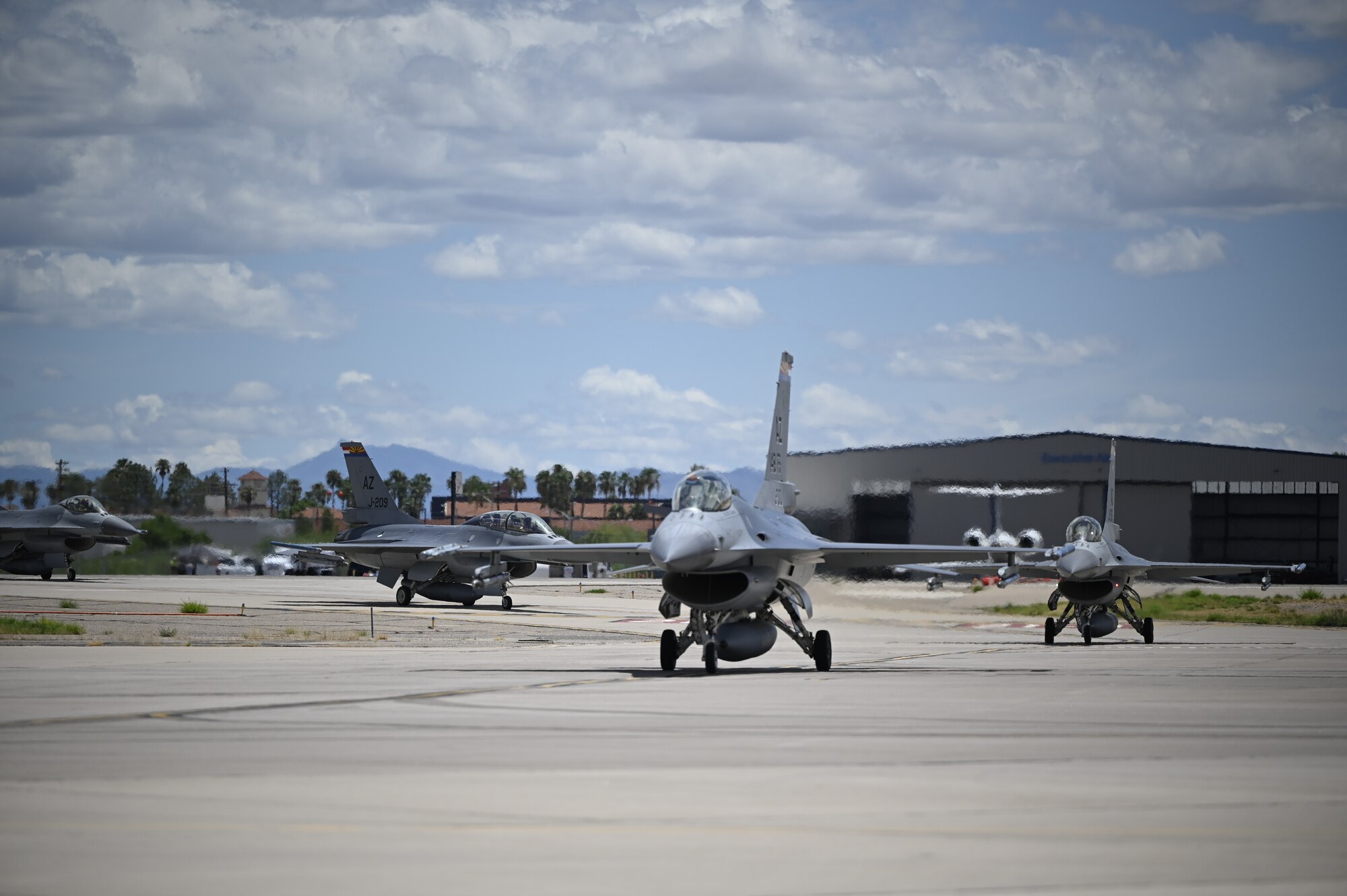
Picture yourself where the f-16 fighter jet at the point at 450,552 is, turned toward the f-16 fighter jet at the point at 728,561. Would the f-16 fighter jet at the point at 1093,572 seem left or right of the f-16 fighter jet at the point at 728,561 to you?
left

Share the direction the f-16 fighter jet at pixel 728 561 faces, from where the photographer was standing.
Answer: facing the viewer

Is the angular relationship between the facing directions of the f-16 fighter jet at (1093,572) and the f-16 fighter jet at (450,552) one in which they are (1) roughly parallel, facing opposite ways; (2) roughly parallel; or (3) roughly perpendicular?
roughly perpendicular

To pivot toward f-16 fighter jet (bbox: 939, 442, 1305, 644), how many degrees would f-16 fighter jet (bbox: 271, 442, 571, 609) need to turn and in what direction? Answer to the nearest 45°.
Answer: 0° — it already faces it

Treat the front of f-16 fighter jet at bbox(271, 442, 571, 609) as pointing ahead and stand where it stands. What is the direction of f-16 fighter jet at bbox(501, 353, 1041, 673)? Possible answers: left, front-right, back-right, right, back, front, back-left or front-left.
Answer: front-right

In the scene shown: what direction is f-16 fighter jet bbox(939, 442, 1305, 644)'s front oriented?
toward the camera

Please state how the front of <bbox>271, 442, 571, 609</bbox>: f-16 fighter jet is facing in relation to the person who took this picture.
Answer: facing the viewer and to the right of the viewer

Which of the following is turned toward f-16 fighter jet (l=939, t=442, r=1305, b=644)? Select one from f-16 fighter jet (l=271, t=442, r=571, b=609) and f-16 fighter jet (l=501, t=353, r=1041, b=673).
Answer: f-16 fighter jet (l=271, t=442, r=571, b=609)

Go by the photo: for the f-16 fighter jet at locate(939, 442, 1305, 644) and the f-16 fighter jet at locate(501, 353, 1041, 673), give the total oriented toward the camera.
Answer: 2
